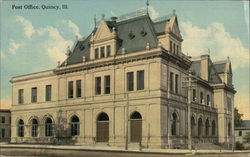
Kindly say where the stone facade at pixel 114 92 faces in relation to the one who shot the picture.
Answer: facing the viewer and to the left of the viewer
